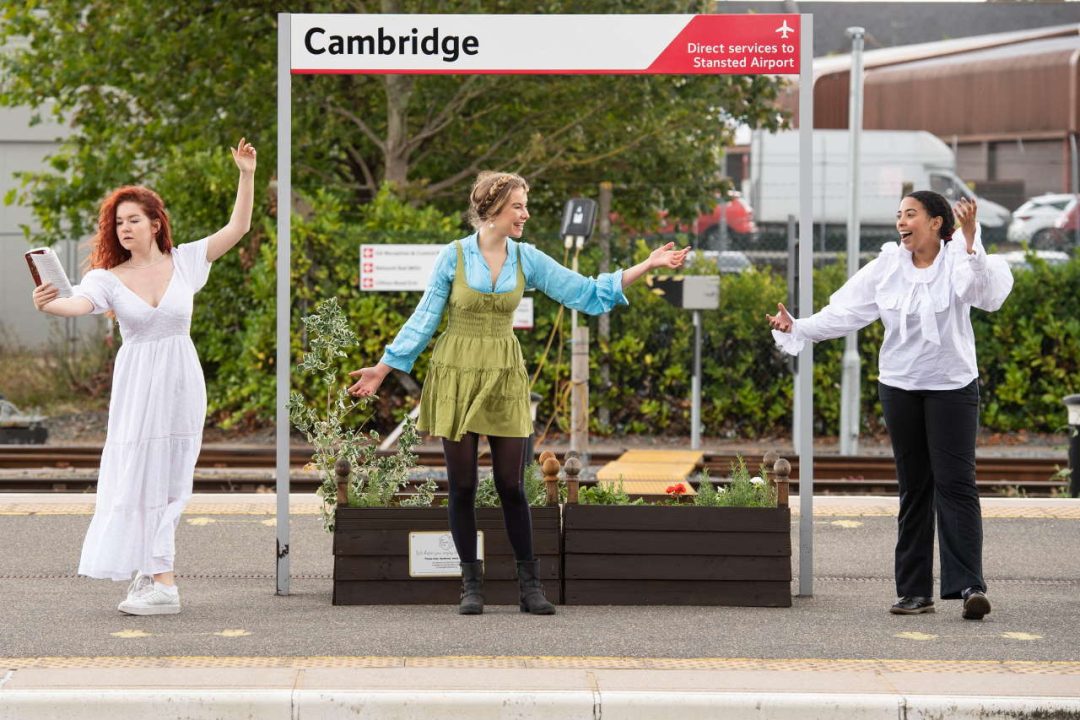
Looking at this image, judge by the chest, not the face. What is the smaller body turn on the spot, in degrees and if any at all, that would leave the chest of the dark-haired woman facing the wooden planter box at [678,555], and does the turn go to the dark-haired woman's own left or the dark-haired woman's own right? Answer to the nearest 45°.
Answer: approximately 45° to the dark-haired woman's own right

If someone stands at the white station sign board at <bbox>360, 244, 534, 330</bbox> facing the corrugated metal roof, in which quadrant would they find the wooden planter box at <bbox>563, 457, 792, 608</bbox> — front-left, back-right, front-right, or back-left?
back-right

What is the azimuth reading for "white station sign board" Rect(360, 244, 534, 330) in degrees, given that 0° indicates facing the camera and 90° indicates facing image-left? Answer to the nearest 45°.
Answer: approximately 0°

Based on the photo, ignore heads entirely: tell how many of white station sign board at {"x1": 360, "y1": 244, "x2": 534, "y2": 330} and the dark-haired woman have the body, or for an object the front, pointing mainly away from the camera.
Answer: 0

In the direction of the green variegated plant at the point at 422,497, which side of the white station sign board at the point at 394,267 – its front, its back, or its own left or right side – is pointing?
front

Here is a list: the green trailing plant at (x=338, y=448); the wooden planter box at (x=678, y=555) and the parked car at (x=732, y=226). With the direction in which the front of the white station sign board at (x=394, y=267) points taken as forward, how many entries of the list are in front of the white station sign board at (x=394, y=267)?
2

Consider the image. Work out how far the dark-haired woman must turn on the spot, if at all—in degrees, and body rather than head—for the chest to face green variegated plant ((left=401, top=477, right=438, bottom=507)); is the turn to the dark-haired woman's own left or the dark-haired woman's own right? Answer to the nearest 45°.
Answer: approximately 45° to the dark-haired woman's own right

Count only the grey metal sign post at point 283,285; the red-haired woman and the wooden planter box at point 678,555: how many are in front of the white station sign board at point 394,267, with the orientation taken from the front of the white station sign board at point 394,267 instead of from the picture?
3

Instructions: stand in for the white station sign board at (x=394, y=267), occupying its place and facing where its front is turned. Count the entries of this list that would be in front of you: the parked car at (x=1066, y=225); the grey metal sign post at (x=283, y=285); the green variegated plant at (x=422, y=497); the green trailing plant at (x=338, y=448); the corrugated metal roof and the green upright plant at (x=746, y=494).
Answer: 4

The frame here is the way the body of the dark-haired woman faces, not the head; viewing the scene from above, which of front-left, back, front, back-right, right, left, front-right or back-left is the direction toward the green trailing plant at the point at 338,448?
front-right

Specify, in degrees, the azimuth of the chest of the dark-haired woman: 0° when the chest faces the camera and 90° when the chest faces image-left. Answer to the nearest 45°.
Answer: approximately 45°

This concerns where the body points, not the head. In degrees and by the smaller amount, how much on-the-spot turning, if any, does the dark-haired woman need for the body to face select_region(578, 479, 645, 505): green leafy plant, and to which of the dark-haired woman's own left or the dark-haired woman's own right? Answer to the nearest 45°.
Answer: approximately 45° to the dark-haired woman's own right

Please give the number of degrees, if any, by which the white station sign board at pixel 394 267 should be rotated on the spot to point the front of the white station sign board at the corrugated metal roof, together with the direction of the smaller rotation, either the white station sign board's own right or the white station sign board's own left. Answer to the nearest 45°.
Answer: approximately 135° to the white station sign board's own left

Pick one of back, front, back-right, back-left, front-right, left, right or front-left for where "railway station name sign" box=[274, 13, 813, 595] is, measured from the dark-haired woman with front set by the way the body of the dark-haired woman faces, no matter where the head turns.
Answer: front-right

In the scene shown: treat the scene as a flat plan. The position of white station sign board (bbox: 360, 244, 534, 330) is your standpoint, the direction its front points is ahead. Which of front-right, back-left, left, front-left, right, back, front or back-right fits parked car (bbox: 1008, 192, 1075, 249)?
back-left
